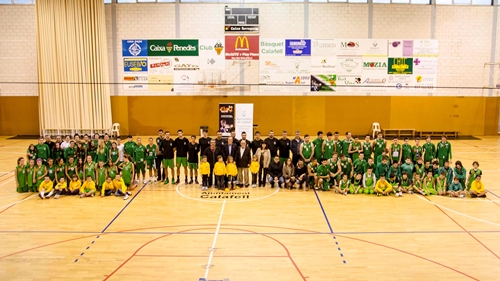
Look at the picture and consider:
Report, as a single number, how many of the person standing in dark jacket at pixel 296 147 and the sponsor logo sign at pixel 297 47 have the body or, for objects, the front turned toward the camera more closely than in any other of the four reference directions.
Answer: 2

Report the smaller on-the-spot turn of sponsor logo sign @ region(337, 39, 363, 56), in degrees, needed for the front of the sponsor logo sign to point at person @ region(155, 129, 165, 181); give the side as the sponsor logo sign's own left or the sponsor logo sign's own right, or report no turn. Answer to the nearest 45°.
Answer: approximately 45° to the sponsor logo sign's own right

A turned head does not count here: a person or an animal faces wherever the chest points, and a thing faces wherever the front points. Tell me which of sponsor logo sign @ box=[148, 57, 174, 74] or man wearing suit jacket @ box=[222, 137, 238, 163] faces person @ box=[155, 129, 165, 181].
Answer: the sponsor logo sign

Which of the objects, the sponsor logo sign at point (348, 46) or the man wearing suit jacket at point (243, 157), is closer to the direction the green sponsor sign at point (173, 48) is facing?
the man wearing suit jacket

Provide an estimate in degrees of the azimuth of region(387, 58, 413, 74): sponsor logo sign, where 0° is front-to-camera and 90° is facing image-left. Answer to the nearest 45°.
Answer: approximately 0°

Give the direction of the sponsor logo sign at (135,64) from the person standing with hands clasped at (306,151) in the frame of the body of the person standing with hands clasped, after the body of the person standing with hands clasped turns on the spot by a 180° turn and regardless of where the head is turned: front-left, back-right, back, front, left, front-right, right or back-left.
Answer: front-left

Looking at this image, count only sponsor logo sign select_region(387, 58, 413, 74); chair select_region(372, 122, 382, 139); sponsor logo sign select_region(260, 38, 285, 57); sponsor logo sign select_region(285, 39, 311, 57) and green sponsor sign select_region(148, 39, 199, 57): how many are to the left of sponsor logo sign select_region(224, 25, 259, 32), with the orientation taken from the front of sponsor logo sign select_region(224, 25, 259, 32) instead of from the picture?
4

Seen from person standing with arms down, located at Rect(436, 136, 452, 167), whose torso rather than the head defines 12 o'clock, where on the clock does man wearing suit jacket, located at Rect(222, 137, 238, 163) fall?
The man wearing suit jacket is roughly at 2 o'clock from the person standing with arms down.
